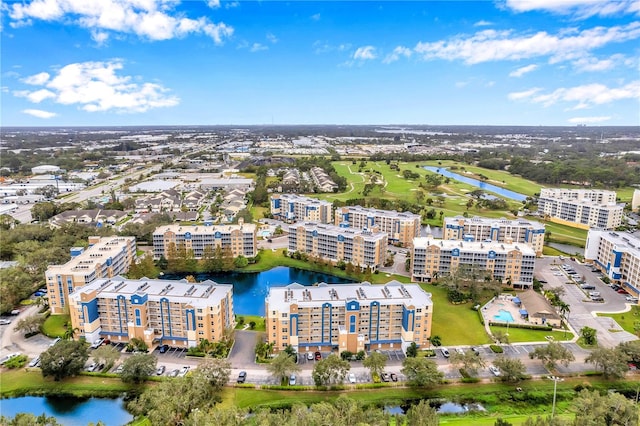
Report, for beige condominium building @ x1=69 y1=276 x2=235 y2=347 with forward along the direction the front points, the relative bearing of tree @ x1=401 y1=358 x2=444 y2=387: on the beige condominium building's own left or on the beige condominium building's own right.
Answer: on the beige condominium building's own left

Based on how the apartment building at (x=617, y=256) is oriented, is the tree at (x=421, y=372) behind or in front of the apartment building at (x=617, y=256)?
in front

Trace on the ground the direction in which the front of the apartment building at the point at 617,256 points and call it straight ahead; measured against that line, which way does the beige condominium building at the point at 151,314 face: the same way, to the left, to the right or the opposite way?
to the left

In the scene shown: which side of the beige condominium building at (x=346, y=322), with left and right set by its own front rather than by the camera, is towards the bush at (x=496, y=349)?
left

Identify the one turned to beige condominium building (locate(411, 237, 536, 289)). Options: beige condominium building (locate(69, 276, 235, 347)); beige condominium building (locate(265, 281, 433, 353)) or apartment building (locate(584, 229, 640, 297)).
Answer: the apartment building

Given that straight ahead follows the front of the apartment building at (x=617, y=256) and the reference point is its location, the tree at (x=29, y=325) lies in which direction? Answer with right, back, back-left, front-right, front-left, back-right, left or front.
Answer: front

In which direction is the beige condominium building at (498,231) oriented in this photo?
toward the camera

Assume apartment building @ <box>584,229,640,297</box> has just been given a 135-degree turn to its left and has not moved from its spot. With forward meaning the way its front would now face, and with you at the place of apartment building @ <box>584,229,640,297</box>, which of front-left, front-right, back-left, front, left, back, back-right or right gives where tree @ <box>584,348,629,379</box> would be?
right

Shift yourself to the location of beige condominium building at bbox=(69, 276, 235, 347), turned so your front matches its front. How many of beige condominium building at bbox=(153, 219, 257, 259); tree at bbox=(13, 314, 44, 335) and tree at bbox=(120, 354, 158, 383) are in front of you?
1

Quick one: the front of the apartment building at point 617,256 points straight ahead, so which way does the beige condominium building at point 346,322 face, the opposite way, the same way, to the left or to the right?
to the left

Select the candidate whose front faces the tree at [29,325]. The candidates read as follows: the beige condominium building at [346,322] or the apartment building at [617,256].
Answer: the apartment building

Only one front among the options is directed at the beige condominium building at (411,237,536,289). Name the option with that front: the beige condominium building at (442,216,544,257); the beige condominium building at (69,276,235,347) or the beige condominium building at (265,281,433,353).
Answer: the beige condominium building at (442,216,544,257)

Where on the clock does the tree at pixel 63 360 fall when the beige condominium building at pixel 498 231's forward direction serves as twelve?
The tree is roughly at 1 o'clock from the beige condominium building.

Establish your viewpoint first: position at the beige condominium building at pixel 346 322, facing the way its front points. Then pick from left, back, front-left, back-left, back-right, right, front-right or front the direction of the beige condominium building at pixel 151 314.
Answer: right

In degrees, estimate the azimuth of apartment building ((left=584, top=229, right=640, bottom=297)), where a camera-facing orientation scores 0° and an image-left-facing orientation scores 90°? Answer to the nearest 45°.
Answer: approximately 45°

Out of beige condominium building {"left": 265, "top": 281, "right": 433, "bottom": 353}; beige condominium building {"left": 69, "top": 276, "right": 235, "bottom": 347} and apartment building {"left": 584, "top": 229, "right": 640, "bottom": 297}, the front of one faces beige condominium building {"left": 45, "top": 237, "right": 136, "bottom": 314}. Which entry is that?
the apartment building

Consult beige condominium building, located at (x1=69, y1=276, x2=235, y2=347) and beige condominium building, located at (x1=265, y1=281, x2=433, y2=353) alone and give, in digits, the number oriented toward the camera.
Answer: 2
